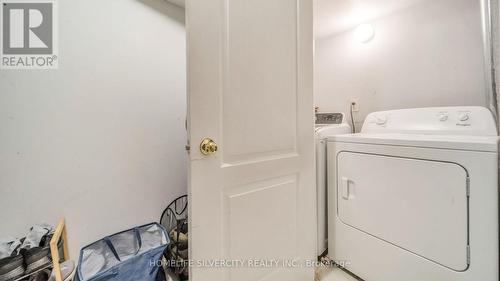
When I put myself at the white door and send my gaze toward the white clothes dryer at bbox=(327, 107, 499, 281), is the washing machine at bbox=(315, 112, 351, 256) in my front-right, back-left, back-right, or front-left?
front-left

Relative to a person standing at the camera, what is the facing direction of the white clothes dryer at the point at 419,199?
facing the viewer and to the left of the viewer

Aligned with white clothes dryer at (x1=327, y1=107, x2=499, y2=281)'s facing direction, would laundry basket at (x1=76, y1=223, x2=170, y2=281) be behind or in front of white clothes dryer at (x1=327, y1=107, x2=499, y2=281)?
in front

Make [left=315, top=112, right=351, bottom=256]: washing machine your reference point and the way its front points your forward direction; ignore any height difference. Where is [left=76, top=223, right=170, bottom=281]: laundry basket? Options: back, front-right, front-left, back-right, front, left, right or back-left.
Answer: front

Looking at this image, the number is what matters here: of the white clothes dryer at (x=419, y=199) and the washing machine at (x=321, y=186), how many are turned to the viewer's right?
0

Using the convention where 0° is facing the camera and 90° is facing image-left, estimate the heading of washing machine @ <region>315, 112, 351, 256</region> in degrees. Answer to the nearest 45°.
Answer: approximately 45°

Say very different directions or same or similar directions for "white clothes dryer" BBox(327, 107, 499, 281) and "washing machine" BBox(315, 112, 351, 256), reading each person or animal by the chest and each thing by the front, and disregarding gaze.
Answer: same or similar directions
